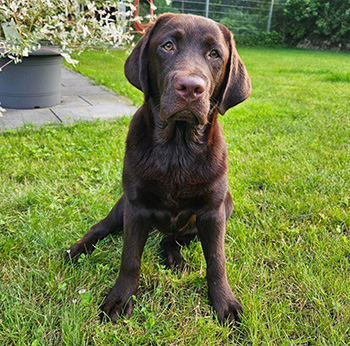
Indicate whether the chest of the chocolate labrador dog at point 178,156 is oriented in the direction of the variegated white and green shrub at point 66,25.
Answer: no

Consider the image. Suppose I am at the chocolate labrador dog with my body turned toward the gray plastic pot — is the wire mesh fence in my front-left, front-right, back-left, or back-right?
front-right

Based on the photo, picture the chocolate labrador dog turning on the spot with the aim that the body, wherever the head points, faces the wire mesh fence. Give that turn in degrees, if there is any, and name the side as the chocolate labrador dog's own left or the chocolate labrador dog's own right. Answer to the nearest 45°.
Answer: approximately 180°

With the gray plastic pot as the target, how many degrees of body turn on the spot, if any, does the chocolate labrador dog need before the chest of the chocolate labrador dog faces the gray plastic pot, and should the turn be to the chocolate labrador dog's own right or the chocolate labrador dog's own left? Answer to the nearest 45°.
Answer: approximately 135° to the chocolate labrador dog's own right

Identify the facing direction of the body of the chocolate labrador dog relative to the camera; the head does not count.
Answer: toward the camera
